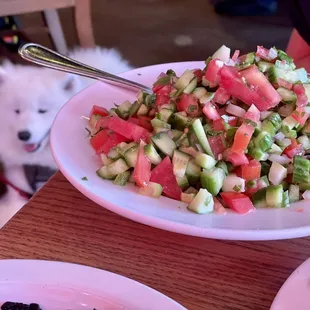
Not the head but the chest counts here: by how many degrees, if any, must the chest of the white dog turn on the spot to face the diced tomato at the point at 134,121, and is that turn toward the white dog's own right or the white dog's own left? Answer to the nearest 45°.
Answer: approximately 45° to the white dog's own left

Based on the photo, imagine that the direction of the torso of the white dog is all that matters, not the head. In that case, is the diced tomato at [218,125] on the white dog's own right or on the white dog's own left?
on the white dog's own left

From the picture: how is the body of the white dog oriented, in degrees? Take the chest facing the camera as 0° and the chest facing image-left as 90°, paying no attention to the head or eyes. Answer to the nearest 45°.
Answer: approximately 45°

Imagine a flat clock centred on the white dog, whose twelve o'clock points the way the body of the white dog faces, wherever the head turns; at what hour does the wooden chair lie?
The wooden chair is roughly at 5 o'clock from the white dog.

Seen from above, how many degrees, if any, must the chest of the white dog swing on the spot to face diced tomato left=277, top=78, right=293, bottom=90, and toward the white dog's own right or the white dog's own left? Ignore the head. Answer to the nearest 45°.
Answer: approximately 90° to the white dog's own left

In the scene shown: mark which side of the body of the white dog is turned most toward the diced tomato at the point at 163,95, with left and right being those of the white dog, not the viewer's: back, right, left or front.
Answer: left

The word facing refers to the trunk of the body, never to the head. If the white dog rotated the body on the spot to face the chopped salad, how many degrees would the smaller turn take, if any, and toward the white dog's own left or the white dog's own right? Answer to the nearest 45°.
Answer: approximately 45° to the white dog's own left

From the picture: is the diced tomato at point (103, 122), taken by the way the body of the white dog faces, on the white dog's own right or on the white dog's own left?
on the white dog's own left

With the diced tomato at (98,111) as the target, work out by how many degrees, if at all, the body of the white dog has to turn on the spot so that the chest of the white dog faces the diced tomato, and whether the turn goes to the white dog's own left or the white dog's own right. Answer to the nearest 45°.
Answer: approximately 45° to the white dog's own left

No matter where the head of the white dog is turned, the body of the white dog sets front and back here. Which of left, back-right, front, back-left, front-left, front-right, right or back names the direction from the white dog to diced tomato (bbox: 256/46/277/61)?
left
